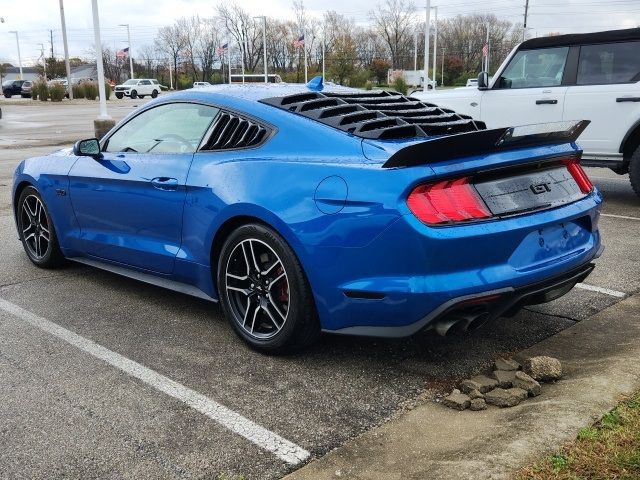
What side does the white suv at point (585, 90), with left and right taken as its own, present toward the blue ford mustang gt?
left

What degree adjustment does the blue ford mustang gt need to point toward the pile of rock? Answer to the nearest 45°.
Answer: approximately 180°

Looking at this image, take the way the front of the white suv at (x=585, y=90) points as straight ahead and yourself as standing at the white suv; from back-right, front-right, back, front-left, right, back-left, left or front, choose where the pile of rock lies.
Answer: left

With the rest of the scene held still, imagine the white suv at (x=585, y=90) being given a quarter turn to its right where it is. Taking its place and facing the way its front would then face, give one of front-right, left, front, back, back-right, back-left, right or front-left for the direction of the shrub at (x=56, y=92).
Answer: front-left

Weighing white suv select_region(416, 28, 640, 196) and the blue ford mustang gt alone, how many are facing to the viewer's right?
0

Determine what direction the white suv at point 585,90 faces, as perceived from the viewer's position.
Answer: facing to the left of the viewer

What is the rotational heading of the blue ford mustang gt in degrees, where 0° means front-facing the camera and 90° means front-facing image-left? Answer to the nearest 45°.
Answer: approximately 135°

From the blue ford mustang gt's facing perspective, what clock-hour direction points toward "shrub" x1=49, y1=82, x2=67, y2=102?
The shrub is roughly at 1 o'clock from the blue ford mustang gt.

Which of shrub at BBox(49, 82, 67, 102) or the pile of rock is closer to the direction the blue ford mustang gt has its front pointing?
the shrub
